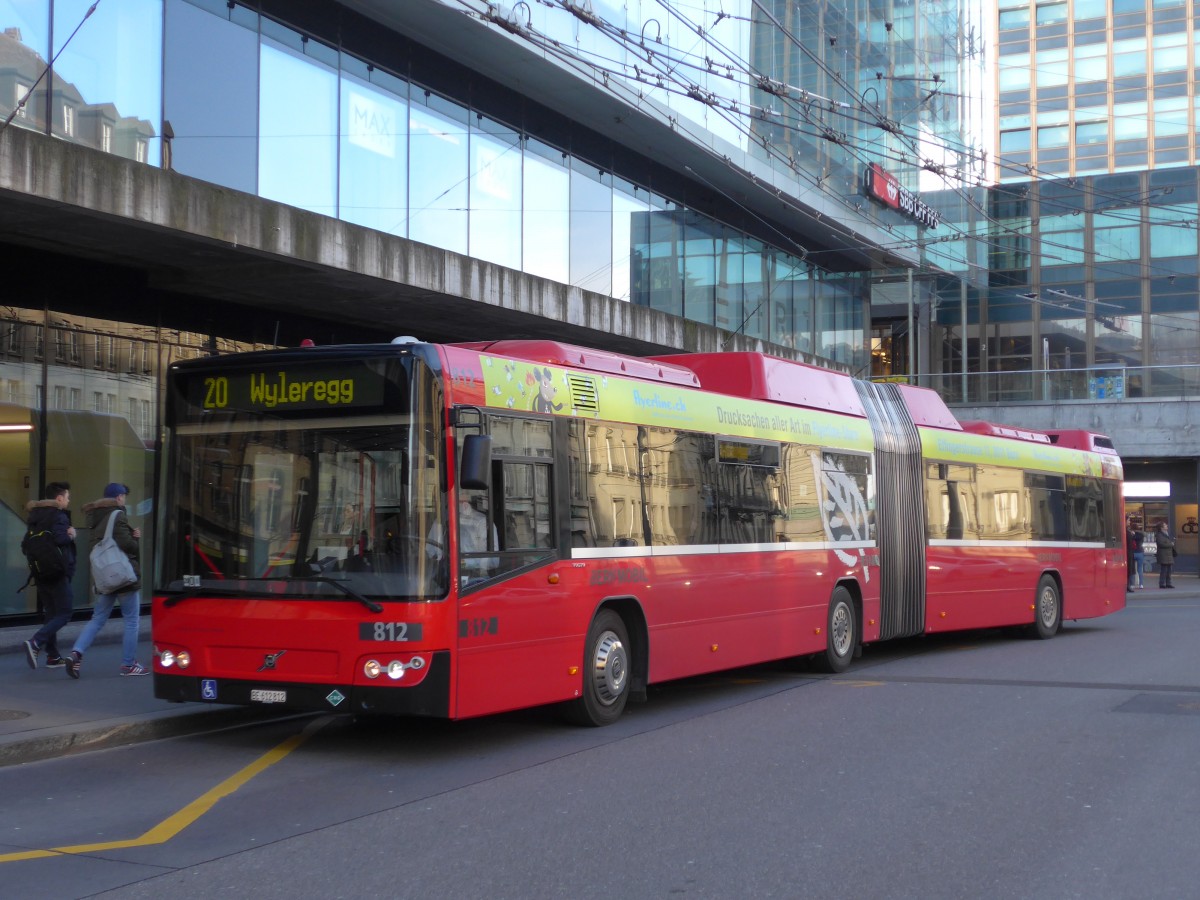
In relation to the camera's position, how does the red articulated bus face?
facing the viewer and to the left of the viewer

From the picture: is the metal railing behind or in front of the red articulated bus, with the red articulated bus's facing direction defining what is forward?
behind

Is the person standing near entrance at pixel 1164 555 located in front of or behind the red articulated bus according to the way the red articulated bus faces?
behind

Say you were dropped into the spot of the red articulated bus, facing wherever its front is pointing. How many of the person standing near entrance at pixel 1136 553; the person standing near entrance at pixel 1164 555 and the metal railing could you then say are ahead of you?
0

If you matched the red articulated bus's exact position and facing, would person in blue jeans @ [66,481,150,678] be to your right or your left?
on your right

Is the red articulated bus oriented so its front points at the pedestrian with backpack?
no

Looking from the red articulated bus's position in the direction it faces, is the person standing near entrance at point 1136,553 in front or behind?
behind
